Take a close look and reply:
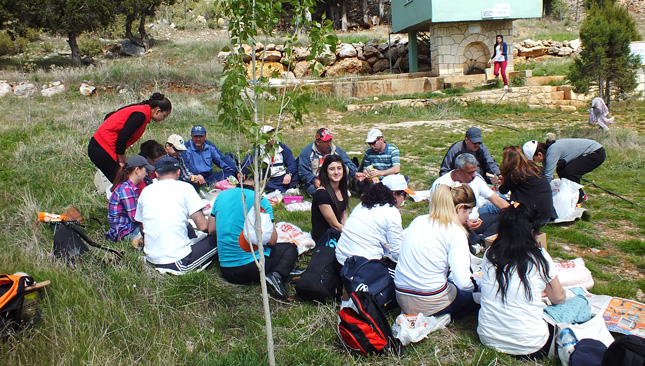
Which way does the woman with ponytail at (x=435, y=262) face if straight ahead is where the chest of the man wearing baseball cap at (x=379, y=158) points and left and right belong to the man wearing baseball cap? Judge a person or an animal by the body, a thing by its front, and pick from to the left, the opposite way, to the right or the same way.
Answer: the opposite way

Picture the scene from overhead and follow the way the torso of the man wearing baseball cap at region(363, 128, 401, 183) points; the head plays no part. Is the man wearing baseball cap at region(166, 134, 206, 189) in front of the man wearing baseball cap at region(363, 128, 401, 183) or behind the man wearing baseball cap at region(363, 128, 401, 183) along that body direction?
in front

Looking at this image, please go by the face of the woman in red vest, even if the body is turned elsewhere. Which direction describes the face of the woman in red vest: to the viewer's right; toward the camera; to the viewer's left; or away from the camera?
to the viewer's right

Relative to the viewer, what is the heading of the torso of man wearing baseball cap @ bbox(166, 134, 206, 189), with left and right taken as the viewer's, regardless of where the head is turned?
facing the viewer and to the right of the viewer

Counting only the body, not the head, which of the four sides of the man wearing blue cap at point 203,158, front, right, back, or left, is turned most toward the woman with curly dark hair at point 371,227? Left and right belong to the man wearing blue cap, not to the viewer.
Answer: front

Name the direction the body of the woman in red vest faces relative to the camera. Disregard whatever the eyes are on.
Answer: to the viewer's right

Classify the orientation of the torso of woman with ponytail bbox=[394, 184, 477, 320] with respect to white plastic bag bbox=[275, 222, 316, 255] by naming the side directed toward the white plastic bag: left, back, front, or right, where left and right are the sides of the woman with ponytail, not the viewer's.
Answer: left

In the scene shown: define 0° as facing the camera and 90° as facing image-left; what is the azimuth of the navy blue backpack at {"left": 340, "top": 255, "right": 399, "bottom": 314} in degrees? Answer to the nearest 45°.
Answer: approximately 0°

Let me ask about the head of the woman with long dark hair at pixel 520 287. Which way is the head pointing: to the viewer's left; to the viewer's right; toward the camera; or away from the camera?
away from the camera

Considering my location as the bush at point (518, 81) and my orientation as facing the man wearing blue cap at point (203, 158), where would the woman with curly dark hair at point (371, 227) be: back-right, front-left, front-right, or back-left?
front-left

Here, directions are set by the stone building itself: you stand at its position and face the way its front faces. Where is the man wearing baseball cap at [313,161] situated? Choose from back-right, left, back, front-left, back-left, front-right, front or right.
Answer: front

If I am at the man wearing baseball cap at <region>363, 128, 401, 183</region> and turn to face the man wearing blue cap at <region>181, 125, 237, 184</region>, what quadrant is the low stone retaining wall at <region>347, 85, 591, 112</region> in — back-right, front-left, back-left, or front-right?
back-right

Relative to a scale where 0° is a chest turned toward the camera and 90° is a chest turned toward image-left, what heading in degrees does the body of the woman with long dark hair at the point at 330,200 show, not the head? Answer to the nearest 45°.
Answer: approximately 315°

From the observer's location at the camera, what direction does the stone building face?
facing the viewer

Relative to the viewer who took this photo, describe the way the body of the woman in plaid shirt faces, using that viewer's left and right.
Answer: facing to the right of the viewer

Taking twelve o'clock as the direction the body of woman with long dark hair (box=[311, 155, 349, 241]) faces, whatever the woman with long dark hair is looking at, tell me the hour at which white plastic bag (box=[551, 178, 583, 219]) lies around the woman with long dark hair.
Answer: The white plastic bag is roughly at 10 o'clock from the woman with long dark hair.
